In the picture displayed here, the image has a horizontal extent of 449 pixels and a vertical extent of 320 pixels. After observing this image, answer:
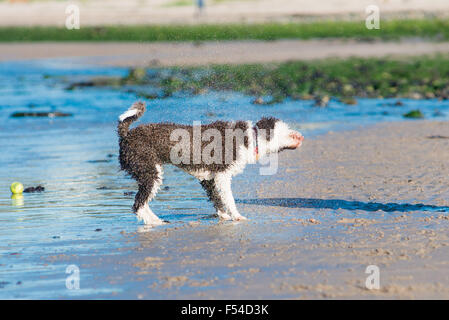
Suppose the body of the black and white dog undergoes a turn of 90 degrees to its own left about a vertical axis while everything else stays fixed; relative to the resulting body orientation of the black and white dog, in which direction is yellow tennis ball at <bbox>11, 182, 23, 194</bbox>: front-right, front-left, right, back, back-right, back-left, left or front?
front-left

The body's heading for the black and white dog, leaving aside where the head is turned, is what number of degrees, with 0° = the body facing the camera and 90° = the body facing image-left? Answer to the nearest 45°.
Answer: approximately 270°
